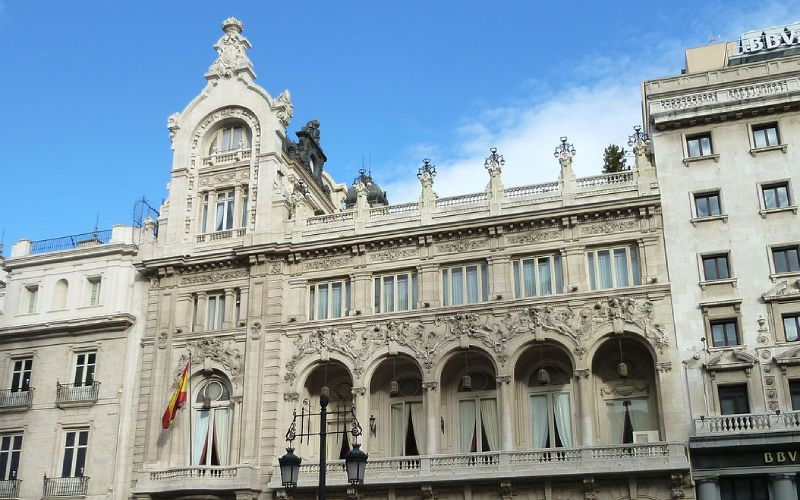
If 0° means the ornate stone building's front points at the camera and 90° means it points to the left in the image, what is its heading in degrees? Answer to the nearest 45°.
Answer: approximately 0°

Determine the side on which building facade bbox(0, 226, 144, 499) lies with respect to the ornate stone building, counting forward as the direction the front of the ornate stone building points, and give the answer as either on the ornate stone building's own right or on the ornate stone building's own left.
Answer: on the ornate stone building's own right

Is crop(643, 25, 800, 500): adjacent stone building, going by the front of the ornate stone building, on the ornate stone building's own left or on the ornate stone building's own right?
on the ornate stone building's own left
